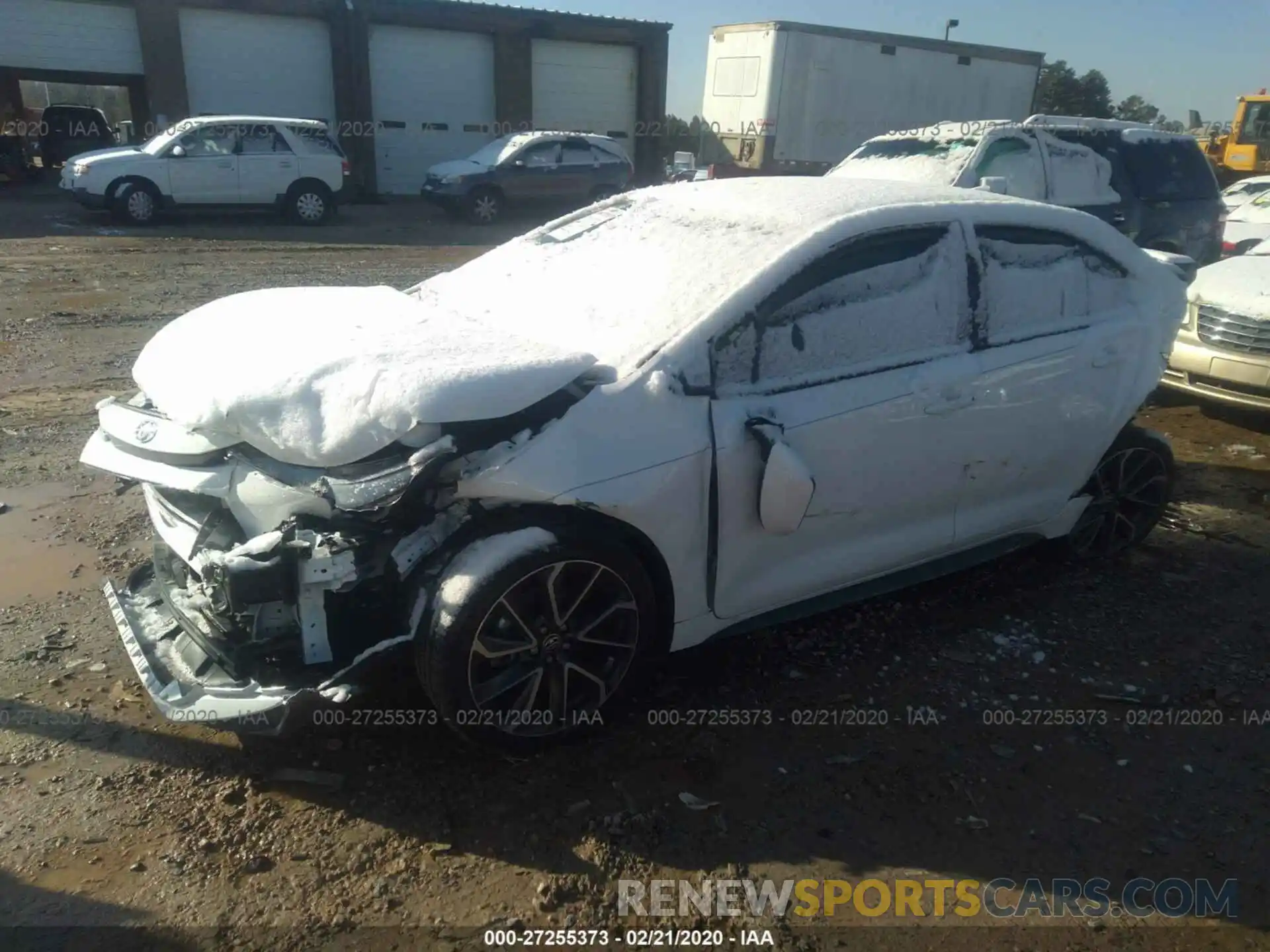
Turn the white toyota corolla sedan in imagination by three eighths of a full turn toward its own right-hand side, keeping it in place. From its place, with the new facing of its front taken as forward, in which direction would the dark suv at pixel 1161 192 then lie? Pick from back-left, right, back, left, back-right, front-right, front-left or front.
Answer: front-right

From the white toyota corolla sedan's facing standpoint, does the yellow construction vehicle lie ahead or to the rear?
to the rear

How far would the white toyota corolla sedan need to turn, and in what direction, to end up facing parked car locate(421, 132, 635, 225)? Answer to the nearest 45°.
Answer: approximately 135° to its right

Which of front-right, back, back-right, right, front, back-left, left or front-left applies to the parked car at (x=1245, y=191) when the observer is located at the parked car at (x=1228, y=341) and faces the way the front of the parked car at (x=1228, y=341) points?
back-right

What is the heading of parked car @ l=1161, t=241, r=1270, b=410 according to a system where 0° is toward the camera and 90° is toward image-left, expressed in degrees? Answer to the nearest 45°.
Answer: approximately 45°

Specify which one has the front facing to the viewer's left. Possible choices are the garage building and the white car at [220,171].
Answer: the white car

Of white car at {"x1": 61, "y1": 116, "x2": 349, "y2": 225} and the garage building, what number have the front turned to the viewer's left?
1

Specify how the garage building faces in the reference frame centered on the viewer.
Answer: facing the viewer and to the right of the viewer

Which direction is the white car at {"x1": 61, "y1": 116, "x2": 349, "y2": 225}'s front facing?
to the viewer's left

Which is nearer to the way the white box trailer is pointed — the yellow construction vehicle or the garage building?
the garage building

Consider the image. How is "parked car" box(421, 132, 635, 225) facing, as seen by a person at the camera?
facing the viewer and to the left of the viewer
